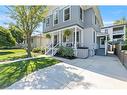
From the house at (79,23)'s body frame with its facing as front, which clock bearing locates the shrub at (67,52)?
The shrub is roughly at 11 o'clock from the house.

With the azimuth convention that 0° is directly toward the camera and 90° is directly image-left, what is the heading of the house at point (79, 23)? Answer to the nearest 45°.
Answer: approximately 45°
